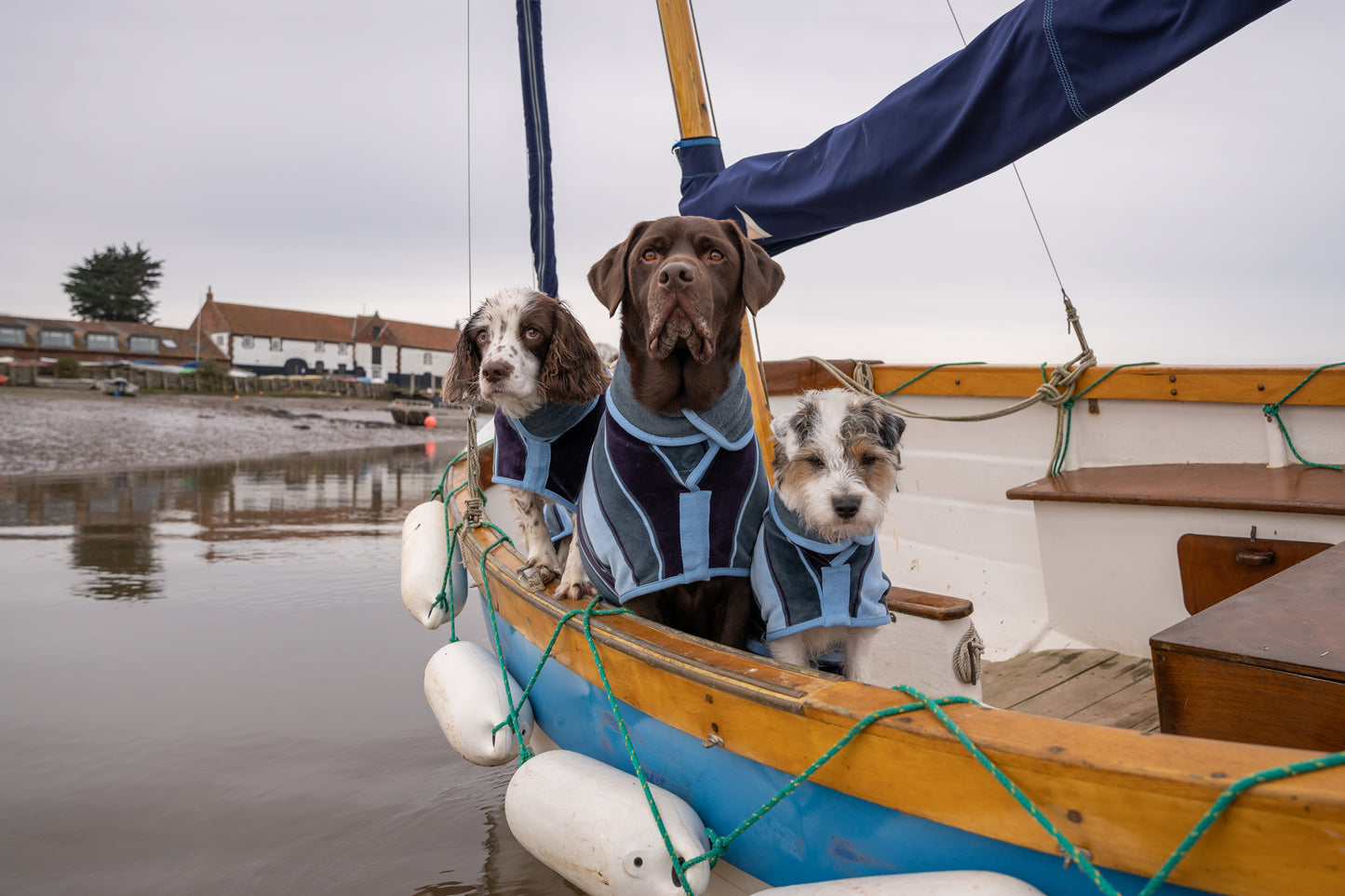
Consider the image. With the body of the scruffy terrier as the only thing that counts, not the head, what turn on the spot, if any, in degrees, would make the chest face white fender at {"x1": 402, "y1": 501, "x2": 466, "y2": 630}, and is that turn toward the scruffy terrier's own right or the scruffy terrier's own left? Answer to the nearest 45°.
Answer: approximately 135° to the scruffy terrier's own right

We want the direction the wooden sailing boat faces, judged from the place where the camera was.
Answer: facing away from the viewer and to the left of the viewer

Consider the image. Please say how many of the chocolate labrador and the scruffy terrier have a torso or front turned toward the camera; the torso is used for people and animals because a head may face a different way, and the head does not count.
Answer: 2

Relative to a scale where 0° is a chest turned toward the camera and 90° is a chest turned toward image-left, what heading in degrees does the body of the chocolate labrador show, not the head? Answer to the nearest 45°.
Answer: approximately 0°

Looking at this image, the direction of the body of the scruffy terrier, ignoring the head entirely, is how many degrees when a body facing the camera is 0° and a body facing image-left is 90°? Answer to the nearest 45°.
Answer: approximately 0°

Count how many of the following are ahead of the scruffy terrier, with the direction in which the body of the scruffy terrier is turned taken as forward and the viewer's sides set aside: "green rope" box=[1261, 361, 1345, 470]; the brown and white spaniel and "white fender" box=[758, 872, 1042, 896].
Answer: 1

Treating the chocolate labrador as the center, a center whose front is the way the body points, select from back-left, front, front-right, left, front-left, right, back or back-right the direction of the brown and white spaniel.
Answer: back-right

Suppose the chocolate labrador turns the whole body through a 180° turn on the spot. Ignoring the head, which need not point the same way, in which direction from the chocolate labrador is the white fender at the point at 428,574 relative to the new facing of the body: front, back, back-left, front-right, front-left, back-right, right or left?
front-left
